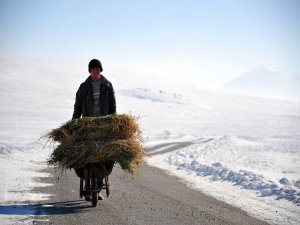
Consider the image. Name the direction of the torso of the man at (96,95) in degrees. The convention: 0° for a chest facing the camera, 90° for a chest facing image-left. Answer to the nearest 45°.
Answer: approximately 0°
